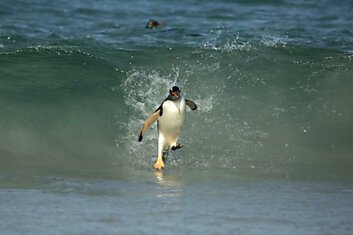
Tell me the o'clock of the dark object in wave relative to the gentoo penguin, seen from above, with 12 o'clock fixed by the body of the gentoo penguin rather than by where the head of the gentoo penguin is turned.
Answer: The dark object in wave is roughly at 6 o'clock from the gentoo penguin.

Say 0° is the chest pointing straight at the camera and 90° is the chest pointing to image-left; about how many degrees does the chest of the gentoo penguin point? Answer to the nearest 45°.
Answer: approximately 0°
